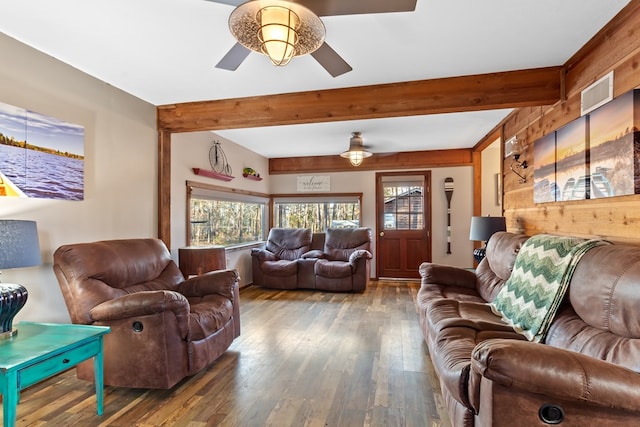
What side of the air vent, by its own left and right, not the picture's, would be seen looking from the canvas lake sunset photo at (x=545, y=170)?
right

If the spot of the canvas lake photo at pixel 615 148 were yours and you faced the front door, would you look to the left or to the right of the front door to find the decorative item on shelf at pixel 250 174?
left

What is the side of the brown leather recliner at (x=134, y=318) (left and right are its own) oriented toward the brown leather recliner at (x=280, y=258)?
left

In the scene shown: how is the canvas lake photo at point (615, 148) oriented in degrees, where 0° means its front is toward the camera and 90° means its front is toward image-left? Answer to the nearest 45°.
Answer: approximately 45°

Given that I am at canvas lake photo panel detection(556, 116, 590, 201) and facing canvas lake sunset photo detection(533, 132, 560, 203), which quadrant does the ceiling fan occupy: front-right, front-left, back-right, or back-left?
back-left

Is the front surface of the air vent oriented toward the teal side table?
yes

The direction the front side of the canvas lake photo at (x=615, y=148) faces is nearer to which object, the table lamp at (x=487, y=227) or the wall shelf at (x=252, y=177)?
the wall shelf

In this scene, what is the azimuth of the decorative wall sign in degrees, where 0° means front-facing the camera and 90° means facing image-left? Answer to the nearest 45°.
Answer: approximately 0°

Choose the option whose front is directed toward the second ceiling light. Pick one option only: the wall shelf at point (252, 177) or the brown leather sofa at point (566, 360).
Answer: the wall shelf

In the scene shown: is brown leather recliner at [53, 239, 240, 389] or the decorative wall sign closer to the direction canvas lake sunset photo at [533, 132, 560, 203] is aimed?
the brown leather recliner
